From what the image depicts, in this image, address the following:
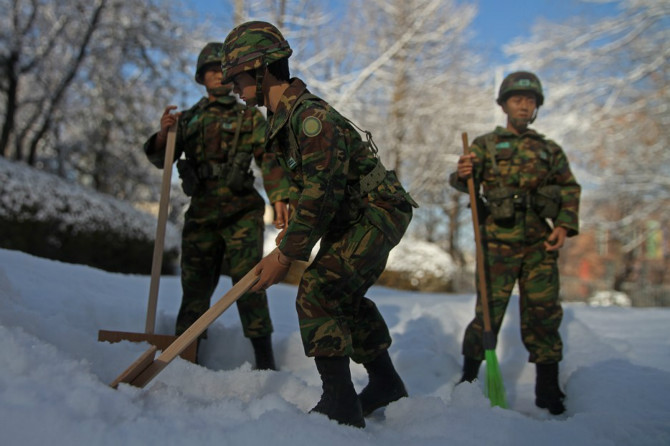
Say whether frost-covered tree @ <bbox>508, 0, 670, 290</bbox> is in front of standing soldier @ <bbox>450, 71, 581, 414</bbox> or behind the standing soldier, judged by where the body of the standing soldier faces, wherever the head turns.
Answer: behind

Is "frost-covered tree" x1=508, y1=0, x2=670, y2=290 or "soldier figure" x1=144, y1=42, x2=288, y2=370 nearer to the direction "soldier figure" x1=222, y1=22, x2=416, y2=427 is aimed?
the soldier figure

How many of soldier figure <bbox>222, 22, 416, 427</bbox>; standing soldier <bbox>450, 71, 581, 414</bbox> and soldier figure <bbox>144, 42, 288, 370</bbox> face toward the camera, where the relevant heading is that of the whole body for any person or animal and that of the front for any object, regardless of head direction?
2

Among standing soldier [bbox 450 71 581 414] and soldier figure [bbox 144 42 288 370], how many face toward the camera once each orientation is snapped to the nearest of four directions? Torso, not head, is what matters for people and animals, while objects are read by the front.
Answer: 2

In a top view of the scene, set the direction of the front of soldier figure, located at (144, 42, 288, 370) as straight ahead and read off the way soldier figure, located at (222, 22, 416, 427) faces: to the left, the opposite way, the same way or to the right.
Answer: to the right

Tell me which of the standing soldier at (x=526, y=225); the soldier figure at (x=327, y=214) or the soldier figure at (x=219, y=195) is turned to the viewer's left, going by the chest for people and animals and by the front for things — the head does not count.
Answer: the soldier figure at (x=327, y=214)

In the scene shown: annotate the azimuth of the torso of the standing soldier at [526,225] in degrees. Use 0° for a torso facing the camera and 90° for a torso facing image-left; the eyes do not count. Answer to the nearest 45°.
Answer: approximately 0°

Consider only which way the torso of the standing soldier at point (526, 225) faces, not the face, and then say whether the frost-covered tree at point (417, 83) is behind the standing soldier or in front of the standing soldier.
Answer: behind

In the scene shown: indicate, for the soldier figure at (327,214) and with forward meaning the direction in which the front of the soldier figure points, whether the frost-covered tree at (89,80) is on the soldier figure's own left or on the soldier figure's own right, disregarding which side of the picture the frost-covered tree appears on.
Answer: on the soldier figure's own right

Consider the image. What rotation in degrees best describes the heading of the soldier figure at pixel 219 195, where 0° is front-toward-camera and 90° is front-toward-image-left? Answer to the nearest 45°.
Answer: approximately 0°

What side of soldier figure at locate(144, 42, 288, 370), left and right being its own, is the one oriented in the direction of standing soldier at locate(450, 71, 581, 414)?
left

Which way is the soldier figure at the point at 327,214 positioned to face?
to the viewer's left

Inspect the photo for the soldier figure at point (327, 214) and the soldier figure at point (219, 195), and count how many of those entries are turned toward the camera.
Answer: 1

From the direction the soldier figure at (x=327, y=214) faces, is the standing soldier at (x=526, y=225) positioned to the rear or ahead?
to the rear

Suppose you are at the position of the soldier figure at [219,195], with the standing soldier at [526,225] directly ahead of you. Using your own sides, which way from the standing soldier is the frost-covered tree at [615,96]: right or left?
left

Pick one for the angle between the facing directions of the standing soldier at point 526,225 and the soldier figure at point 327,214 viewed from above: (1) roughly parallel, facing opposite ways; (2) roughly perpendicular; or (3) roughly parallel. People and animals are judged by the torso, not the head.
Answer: roughly perpendicular
